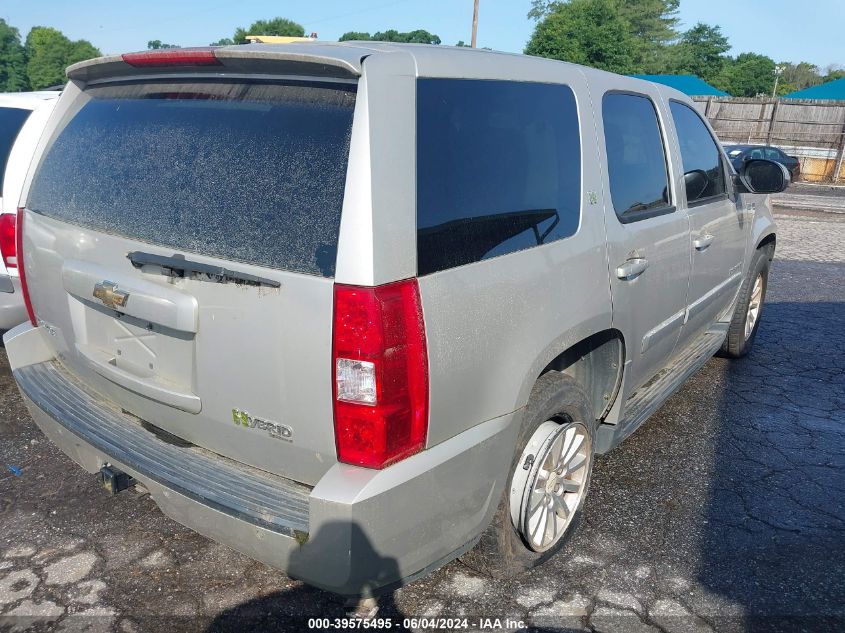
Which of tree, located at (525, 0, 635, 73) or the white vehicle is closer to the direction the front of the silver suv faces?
the tree

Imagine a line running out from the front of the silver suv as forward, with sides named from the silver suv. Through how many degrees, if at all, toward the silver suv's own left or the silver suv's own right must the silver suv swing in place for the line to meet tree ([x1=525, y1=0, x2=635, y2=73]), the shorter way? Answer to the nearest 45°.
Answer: approximately 45° to the silver suv's own left

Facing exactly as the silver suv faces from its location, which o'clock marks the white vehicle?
The white vehicle is roughly at 9 o'clock from the silver suv.

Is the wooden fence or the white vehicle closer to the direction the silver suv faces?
the wooden fence

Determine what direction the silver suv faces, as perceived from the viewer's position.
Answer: facing away from the viewer and to the right of the viewer

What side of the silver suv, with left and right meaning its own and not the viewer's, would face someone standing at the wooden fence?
front

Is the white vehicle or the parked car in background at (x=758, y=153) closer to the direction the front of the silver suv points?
the parked car in background
